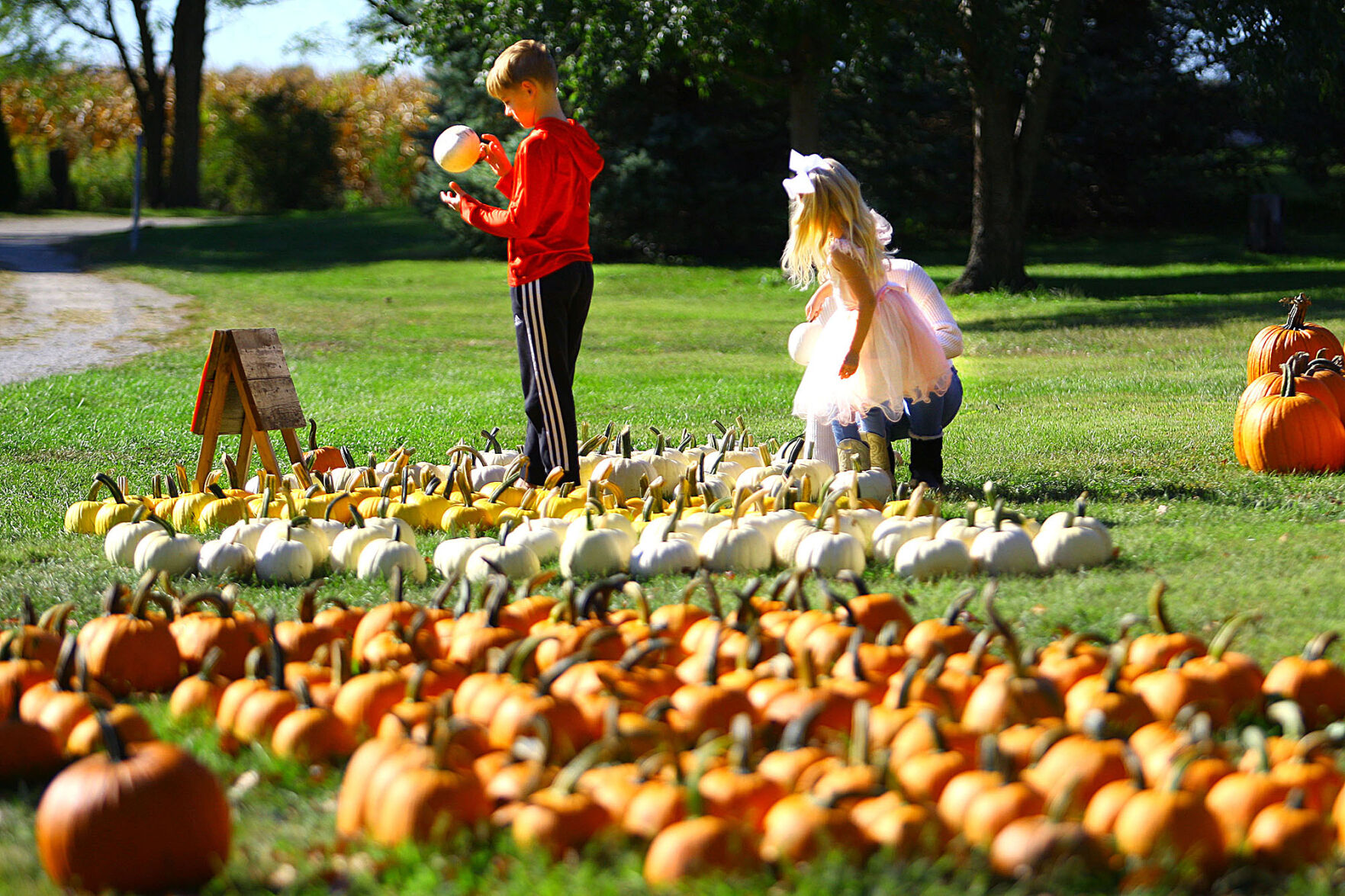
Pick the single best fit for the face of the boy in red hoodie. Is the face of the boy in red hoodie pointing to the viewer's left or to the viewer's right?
to the viewer's left

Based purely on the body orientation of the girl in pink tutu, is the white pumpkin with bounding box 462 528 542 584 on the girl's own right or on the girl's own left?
on the girl's own left

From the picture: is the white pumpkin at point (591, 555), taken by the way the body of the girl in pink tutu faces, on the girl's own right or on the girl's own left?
on the girl's own left

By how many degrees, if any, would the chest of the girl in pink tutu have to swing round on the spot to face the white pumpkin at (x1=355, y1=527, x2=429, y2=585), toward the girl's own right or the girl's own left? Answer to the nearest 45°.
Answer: approximately 45° to the girl's own left

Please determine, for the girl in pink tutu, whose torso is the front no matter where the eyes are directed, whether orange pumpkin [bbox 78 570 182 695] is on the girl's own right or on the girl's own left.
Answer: on the girl's own left
